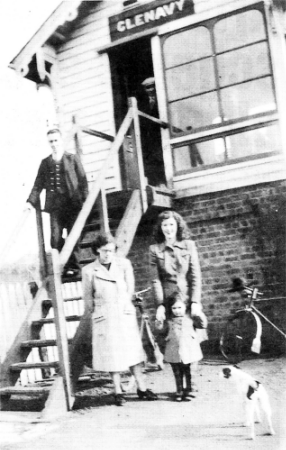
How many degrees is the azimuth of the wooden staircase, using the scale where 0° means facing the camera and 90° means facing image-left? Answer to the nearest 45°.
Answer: approximately 45°

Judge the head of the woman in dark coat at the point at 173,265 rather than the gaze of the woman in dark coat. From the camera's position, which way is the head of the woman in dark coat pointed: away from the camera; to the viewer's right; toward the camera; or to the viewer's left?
toward the camera

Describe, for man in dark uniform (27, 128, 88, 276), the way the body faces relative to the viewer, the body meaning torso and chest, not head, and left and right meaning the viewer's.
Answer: facing the viewer and to the left of the viewer

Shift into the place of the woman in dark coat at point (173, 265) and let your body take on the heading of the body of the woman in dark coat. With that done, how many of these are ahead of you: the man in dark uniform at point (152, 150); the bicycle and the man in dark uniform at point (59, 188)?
0

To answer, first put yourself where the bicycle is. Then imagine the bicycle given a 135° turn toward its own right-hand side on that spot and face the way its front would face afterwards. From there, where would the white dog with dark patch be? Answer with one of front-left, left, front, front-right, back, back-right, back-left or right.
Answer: back-right

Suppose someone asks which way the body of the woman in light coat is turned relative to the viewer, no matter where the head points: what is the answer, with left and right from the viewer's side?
facing the viewer

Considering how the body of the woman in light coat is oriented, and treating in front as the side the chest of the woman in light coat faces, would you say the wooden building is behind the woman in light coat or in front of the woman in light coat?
behind

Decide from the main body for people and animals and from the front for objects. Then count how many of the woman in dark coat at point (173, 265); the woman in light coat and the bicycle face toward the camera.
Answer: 2

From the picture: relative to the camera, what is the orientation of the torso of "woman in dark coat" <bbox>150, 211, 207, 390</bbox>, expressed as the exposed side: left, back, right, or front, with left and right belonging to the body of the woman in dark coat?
front

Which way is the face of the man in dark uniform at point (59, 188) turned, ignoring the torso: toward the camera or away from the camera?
toward the camera

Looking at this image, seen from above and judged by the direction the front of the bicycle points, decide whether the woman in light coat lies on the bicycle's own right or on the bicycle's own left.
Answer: on the bicycle's own left

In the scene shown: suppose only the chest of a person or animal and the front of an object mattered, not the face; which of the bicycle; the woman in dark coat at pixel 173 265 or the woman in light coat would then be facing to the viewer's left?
the bicycle
